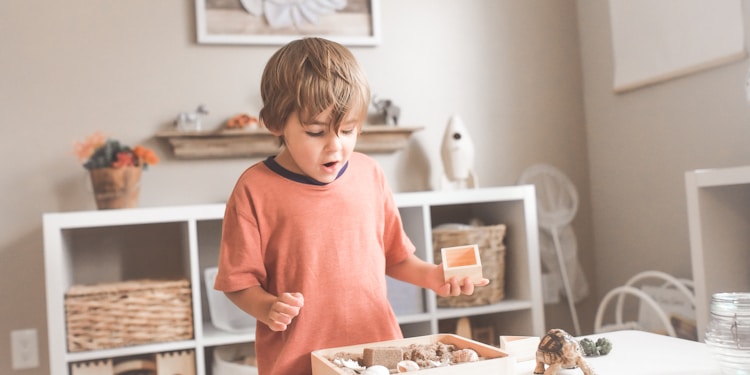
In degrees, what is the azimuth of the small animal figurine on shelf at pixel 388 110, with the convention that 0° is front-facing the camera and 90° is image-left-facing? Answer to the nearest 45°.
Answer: approximately 90°

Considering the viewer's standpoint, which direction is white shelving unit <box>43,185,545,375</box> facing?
facing the viewer

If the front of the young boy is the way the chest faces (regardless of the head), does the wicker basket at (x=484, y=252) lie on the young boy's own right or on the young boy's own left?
on the young boy's own left

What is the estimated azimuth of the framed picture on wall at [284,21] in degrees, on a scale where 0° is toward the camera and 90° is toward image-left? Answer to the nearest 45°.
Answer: approximately 0°

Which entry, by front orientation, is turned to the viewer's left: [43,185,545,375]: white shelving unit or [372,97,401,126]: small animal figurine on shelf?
the small animal figurine on shelf

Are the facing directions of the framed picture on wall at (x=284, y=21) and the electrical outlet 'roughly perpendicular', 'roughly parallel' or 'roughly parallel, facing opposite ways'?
roughly parallel

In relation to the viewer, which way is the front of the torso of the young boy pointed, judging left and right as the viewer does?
facing the viewer and to the right of the viewer

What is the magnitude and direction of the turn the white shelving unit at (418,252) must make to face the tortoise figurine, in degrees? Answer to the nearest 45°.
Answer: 0° — it already faces it

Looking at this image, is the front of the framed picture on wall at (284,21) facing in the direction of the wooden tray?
yes

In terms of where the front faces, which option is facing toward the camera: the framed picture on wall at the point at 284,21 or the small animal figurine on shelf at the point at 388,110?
the framed picture on wall

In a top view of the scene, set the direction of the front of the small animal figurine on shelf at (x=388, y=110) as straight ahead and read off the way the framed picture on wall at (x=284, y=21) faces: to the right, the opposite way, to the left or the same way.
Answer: to the left

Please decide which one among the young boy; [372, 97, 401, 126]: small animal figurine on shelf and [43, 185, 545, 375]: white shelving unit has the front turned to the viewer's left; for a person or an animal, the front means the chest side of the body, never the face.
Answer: the small animal figurine on shelf

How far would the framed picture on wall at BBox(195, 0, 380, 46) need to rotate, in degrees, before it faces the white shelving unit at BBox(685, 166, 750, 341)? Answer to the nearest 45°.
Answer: approximately 45° to its left
